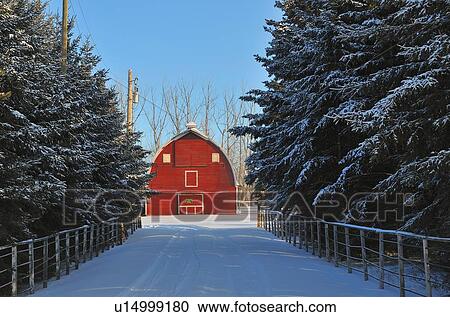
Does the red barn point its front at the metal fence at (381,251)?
yes

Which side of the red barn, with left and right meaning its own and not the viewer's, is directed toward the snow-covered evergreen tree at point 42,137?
front

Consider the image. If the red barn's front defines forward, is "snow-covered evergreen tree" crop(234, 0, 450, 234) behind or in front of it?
in front

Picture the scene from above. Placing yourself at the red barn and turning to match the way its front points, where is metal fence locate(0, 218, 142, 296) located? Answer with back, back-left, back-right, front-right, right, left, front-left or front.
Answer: front

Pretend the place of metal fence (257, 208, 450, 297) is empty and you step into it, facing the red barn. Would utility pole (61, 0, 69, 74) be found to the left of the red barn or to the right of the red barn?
left

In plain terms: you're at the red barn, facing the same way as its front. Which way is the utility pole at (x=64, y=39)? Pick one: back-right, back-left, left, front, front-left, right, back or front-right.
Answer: front

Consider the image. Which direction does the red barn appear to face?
toward the camera
